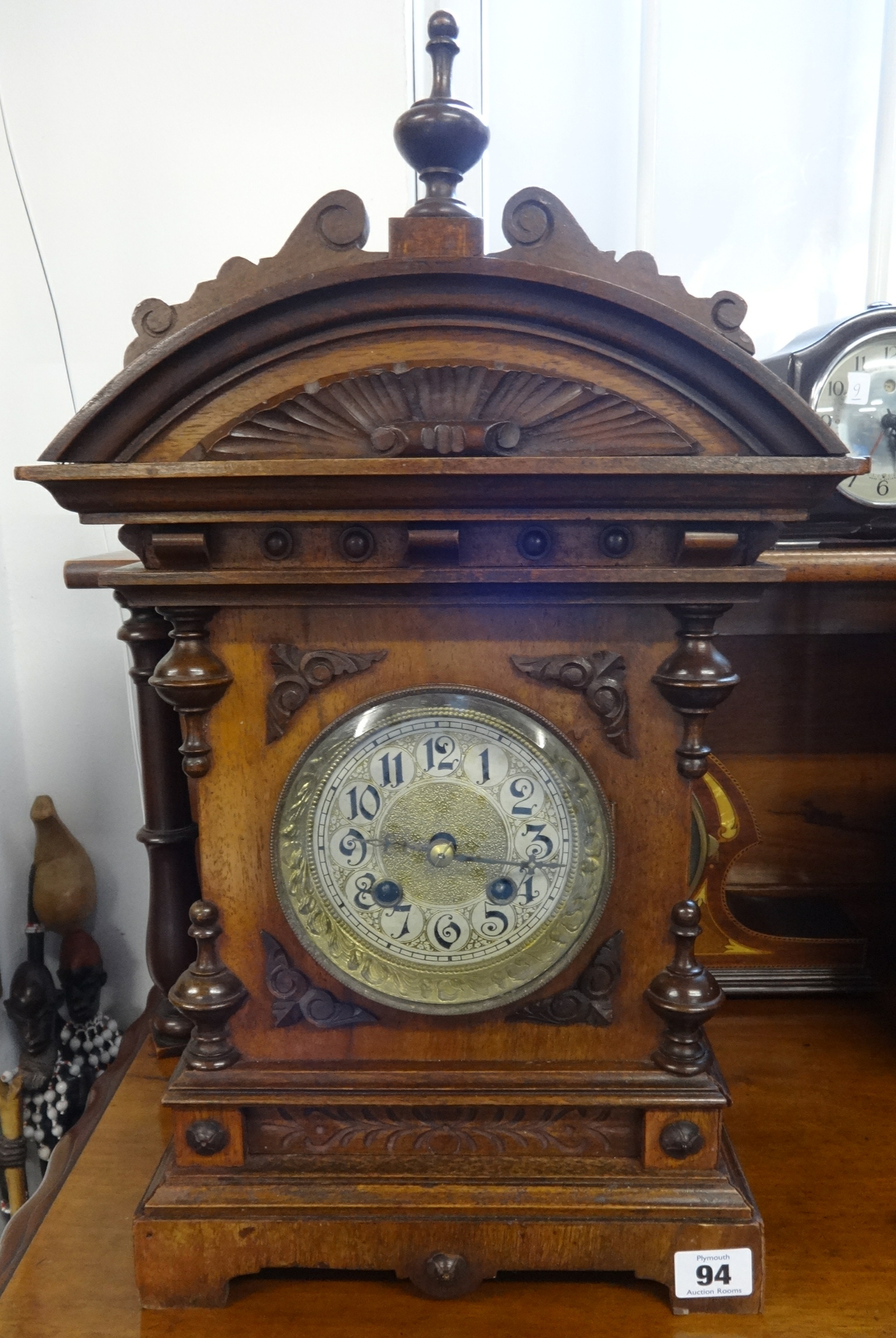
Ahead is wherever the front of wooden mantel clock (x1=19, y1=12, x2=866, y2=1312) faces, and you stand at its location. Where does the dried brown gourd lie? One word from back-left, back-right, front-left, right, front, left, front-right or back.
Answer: back-right

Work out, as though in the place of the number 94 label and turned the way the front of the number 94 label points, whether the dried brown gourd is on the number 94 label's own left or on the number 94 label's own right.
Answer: on the number 94 label's own right

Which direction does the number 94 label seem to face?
toward the camera

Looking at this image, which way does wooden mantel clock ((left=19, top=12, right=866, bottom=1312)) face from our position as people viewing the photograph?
facing the viewer
